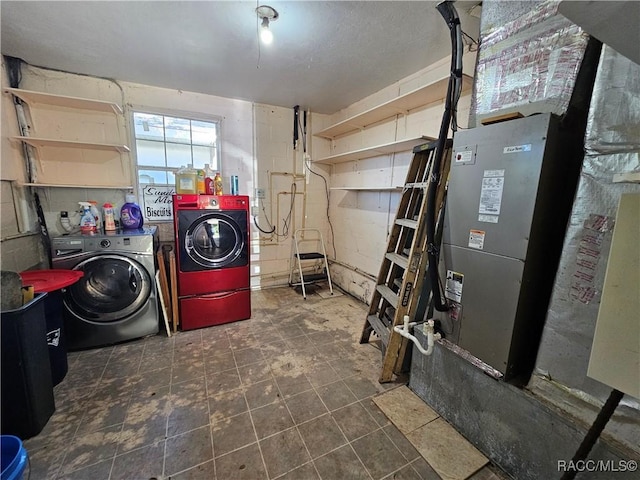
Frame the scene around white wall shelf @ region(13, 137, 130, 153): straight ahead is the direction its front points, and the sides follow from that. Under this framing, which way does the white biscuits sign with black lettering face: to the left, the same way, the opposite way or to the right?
the same way

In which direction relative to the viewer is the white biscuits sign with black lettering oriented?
toward the camera

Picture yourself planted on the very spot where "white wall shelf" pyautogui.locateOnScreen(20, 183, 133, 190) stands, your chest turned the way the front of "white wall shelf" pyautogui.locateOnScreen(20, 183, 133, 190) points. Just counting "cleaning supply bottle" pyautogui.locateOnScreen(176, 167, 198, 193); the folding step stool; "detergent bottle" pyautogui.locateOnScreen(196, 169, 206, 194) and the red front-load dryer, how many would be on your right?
0

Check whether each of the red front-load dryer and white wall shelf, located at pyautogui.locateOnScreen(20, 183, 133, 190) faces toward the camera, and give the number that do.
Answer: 2

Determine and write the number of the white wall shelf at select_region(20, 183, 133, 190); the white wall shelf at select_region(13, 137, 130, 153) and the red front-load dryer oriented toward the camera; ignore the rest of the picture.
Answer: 3

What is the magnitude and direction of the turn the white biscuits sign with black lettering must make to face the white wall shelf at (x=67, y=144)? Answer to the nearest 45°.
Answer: approximately 90° to its right

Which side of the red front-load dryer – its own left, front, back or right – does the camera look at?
front

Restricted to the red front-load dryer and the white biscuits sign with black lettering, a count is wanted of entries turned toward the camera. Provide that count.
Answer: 2

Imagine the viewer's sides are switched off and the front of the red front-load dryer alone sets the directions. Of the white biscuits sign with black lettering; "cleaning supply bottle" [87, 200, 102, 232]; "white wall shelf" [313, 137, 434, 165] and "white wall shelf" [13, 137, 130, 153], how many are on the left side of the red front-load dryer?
1

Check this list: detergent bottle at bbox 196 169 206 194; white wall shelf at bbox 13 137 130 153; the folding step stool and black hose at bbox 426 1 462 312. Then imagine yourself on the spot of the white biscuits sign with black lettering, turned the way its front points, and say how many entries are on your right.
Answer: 1

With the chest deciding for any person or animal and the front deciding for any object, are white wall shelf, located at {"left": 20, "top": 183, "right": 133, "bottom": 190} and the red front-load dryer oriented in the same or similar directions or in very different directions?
same or similar directions

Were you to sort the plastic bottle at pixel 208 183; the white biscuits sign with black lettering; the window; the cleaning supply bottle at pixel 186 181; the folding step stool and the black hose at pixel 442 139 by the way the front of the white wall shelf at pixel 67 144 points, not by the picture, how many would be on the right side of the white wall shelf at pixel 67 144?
0

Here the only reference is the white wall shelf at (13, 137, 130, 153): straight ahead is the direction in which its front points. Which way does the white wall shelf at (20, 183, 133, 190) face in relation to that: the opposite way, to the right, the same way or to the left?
the same way

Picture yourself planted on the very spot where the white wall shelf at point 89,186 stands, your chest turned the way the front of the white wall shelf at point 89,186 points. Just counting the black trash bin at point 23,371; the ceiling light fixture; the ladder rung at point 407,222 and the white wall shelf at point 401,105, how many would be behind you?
0

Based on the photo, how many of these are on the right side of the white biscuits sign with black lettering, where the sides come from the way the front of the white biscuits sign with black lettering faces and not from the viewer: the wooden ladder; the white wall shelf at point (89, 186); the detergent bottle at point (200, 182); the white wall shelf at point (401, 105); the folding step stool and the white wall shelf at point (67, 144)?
2
